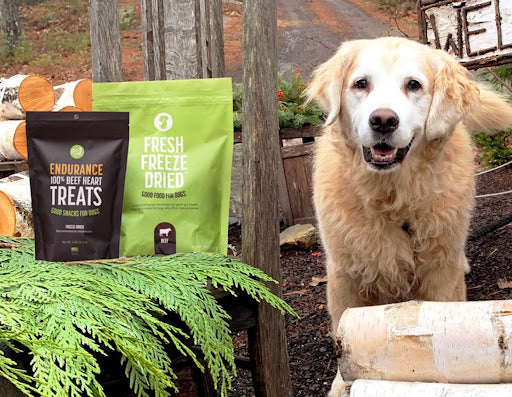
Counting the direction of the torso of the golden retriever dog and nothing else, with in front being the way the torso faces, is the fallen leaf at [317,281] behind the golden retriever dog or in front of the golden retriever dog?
behind

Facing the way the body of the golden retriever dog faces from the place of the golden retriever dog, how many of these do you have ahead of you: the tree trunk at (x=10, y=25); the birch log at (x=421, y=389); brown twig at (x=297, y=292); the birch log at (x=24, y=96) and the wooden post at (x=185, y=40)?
1

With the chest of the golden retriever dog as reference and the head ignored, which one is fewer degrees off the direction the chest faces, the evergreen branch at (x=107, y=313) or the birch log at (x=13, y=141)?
the evergreen branch

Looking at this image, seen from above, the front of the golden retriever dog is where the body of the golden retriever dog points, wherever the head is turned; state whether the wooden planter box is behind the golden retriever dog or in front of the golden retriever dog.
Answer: behind

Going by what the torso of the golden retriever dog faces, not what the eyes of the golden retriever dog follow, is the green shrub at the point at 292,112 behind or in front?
behind

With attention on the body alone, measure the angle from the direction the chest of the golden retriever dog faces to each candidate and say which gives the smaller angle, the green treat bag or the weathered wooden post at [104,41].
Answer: the green treat bag

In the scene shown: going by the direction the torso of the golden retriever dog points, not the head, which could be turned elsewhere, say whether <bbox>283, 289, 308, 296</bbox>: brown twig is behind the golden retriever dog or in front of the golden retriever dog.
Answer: behind

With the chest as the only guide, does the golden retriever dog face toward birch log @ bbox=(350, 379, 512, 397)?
yes

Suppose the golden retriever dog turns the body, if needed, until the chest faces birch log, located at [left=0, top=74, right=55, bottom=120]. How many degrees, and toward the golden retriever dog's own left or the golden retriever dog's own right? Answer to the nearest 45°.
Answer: approximately 135° to the golden retriever dog's own right

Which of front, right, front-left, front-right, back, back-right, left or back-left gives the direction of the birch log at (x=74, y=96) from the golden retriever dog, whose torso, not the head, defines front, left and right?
back-right

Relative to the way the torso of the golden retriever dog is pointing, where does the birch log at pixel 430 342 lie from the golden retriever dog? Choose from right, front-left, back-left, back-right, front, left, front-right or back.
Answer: front

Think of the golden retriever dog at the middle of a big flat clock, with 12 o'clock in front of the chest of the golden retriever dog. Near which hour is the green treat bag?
The green treat bag is roughly at 2 o'clock from the golden retriever dog.

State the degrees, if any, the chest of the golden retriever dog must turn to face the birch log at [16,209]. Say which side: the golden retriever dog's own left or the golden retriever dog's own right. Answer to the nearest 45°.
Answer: approximately 135° to the golden retriever dog's own right

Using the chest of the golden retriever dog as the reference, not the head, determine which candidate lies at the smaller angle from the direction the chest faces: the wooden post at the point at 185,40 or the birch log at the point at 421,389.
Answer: the birch log

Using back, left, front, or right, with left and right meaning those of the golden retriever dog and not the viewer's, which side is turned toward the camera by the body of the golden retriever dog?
front

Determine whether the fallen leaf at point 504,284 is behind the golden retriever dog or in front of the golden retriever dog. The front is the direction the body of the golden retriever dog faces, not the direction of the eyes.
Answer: behind

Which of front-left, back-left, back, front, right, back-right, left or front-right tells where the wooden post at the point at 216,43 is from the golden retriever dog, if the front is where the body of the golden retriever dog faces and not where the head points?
back-right

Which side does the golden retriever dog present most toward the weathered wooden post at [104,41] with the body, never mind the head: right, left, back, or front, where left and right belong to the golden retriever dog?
right
